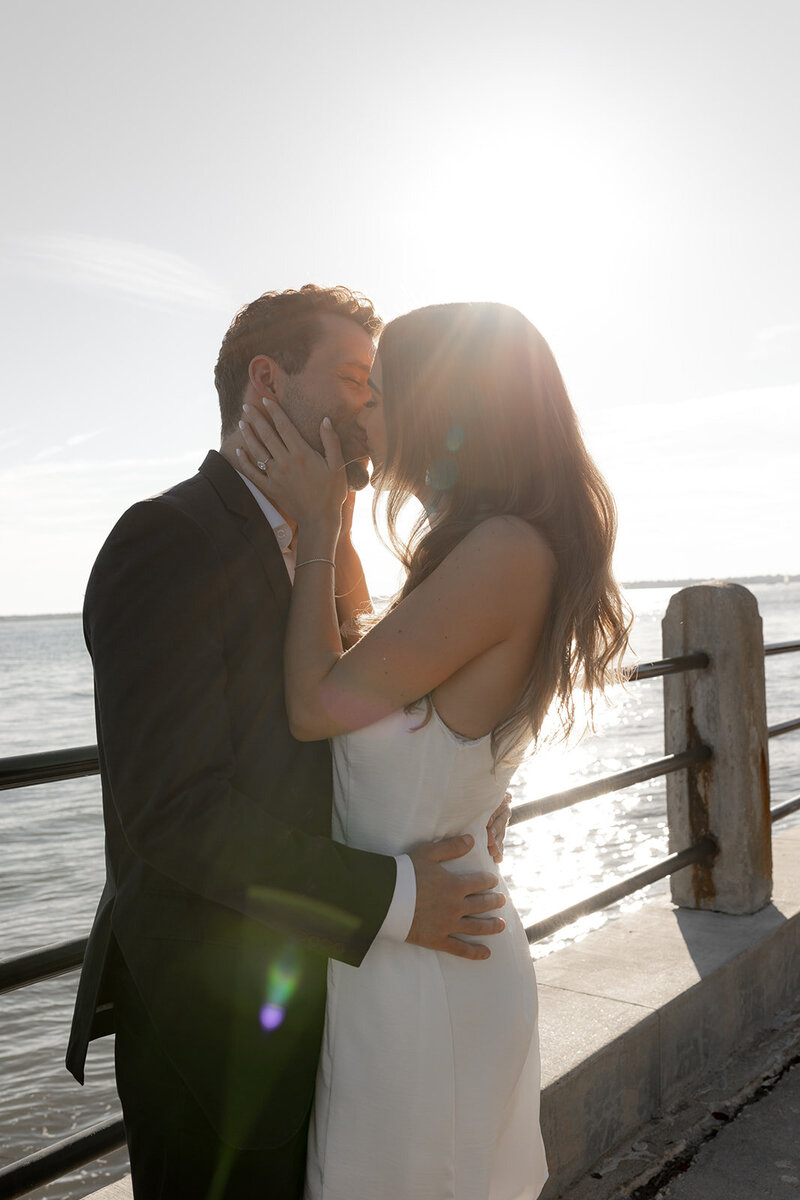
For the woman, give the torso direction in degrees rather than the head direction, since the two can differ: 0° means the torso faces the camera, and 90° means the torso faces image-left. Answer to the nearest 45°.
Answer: approximately 90°

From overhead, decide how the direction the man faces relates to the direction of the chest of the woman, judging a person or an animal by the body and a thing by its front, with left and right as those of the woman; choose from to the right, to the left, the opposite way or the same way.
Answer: the opposite way

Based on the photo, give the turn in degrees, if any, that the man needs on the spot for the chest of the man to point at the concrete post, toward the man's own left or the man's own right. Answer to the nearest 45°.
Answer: approximately 45° to the man's own left

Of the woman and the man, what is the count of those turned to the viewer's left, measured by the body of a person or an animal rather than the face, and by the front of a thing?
1

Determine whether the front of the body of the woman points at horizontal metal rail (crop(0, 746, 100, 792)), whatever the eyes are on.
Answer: yes

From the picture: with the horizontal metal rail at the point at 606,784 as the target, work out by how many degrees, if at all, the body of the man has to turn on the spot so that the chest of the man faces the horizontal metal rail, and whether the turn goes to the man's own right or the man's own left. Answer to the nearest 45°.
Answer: approximately 45° to the man's own left

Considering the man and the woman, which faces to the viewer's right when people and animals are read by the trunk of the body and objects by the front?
the man

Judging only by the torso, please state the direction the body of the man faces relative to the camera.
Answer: to the viewer's right

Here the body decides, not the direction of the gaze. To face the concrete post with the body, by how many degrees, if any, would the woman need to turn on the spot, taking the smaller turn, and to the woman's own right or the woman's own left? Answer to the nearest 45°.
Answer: approximately 135° to the woman's own right
